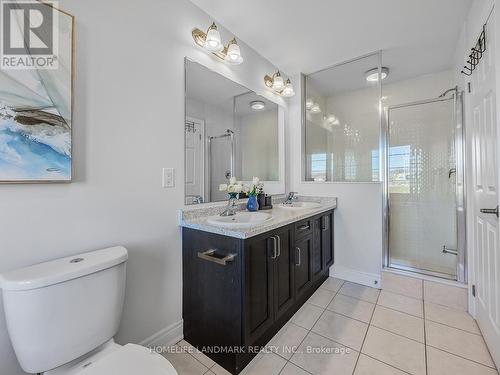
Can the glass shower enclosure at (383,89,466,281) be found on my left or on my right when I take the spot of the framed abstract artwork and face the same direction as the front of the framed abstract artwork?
on my left

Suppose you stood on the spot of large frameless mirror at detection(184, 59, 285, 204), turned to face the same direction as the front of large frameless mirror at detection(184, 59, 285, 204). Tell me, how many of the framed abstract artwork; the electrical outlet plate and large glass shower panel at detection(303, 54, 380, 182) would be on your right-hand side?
2

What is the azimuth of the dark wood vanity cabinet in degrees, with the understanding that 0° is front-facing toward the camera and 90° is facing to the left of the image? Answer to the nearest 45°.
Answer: approximately 315°

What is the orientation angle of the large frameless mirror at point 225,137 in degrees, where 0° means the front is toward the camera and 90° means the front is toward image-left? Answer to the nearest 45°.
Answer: approximately 315°

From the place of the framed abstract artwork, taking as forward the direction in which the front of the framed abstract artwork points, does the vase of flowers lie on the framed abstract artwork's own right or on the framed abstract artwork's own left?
on the framed abstract artwork's own left

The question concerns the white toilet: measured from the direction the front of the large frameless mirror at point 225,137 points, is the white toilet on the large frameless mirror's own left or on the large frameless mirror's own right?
on the large frameless mirror's own right
